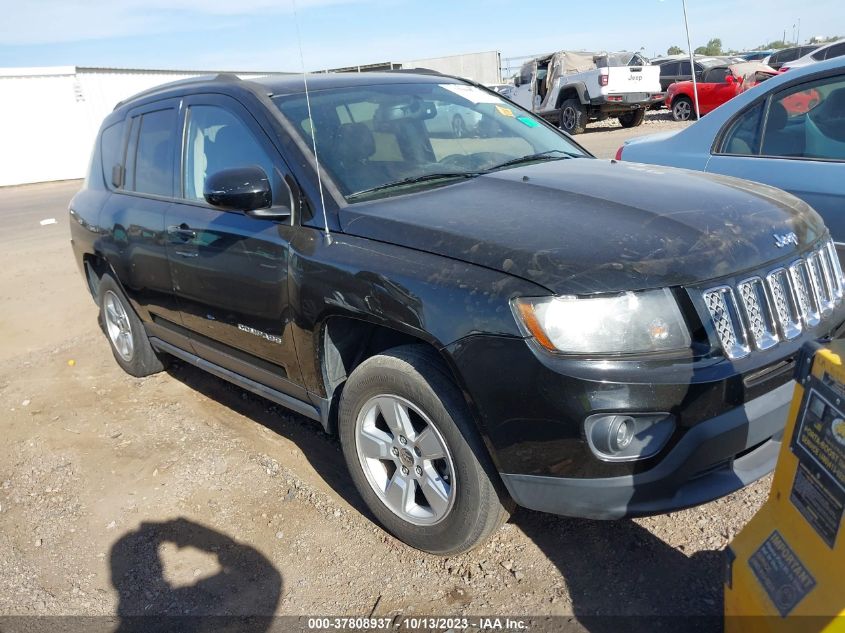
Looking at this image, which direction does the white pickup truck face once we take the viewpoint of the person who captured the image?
facing away from the viewer and to the left of the viewer

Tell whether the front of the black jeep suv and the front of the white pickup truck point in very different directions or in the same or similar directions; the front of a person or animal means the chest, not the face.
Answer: very different directions

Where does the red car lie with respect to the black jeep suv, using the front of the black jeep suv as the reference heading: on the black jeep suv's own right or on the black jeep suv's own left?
on the black jeep suv's own left

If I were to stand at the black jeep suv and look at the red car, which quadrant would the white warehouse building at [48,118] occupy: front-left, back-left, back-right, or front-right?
front-left

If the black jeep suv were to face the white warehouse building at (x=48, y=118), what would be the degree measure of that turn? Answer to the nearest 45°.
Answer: approximately 180°

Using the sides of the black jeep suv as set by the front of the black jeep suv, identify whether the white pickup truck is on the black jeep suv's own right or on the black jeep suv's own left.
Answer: on the black jeep suv's own left

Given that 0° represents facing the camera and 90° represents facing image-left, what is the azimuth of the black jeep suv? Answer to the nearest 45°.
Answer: approximately 315°

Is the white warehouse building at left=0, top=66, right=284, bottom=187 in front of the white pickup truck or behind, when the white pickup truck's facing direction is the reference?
in front

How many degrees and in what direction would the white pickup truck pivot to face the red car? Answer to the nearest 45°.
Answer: approximately 135° to its right
